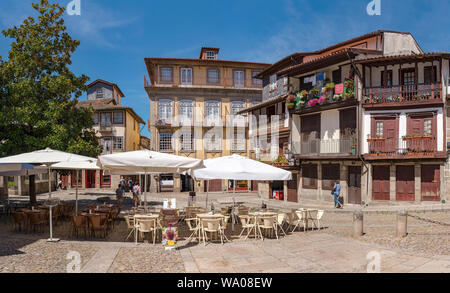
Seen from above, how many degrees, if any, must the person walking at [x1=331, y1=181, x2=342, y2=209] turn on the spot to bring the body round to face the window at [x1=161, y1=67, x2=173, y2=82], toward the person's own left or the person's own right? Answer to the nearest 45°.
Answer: approximately 45° to the person's own right

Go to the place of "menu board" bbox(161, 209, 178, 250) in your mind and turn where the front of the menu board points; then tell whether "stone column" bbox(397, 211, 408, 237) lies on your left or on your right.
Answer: on your left

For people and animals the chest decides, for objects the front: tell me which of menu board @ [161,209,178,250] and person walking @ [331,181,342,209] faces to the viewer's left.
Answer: the person walking

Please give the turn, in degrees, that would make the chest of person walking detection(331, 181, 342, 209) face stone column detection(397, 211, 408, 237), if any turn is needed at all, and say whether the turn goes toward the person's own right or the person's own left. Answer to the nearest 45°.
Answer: approximately 90° to the person's own left

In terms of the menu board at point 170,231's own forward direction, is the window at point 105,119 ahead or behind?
behind

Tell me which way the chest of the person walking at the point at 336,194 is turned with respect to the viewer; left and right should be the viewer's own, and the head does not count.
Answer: facing to the left of the viewer

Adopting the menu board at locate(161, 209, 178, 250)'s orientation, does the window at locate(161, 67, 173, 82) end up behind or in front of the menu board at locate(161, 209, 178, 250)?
behind

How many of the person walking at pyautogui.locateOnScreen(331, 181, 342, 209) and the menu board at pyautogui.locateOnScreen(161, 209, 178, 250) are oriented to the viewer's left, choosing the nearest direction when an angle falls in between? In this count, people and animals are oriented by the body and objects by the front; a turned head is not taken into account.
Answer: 1
